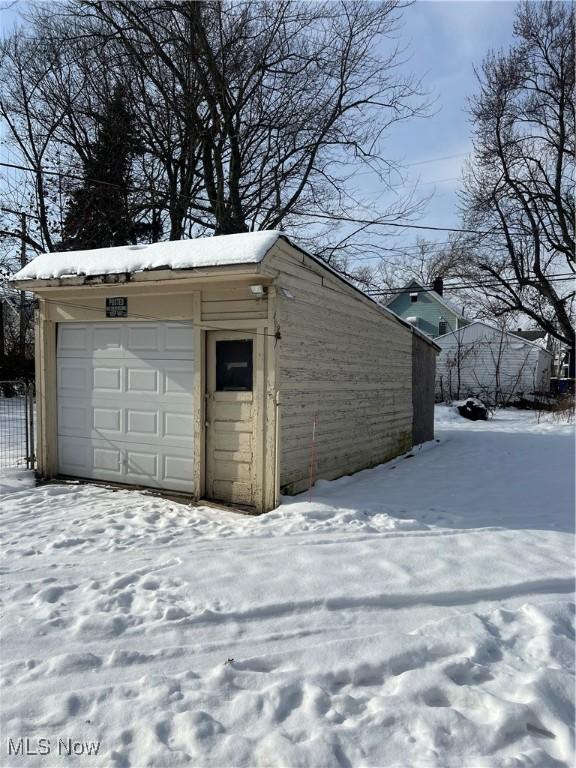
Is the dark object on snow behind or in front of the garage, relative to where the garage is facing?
behind

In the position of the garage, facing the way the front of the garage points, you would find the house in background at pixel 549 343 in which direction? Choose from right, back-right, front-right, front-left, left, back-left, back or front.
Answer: back

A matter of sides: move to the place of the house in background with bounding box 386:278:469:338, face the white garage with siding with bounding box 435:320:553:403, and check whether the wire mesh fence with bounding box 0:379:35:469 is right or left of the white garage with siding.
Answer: right

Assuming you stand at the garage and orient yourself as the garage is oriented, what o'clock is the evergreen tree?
The evergreen tree is roughly at 4 o'clock from the garage.

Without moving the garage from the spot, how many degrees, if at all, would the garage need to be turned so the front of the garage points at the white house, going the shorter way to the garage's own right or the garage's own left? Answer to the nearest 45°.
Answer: approximately 180°

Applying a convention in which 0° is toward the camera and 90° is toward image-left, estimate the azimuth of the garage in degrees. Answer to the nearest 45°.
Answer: approximately 45°

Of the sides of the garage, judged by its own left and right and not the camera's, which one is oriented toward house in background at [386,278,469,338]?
back
